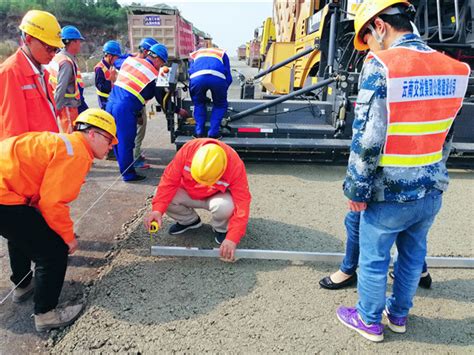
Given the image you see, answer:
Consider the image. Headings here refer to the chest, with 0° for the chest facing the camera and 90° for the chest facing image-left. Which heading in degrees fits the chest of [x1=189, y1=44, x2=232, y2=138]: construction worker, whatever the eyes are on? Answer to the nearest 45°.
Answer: approximately 180°

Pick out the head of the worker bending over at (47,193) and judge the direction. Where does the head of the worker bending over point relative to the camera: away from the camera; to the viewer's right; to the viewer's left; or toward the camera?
to the viewer's right

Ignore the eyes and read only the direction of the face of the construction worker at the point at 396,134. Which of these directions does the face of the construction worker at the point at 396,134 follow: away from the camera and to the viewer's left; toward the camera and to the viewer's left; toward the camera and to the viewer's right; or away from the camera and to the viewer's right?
away from the camera and to the viewer's left

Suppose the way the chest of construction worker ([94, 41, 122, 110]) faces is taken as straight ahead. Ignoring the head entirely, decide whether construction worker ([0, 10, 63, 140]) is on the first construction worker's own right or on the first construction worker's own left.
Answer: on the first construction worker's own right

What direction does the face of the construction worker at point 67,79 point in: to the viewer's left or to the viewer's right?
to the viewer's right

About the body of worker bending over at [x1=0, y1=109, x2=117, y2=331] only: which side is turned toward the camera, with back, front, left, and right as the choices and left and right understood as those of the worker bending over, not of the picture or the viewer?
right

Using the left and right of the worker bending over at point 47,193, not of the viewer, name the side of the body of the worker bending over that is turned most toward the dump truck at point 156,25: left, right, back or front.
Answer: left

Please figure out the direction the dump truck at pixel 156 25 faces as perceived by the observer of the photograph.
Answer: facing away from the viewer and to the right of the viewer

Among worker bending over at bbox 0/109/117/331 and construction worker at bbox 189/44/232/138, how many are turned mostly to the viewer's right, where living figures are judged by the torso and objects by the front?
1

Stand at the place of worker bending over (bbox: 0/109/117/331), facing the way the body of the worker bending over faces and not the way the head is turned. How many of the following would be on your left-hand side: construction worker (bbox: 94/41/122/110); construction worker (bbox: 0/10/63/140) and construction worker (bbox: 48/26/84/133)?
3

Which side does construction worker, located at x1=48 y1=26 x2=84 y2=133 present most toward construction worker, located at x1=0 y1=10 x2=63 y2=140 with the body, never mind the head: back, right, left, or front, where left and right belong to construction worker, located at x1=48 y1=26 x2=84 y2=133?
right

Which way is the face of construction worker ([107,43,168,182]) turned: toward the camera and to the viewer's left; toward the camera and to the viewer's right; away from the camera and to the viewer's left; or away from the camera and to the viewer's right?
away from the camera and to the viewer's right
